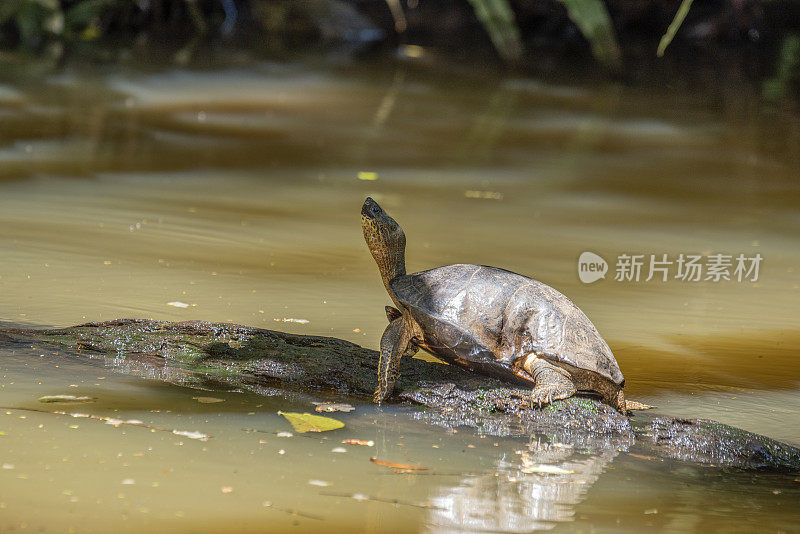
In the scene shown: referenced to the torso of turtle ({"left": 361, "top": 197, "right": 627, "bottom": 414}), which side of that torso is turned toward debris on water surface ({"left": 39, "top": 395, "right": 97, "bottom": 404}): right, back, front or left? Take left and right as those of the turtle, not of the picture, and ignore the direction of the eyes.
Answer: front

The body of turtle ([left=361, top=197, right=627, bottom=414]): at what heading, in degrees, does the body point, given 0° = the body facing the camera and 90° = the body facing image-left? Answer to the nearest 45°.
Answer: approximately 90°

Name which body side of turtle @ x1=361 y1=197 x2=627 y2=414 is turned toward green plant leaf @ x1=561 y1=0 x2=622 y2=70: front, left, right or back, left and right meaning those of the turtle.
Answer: right

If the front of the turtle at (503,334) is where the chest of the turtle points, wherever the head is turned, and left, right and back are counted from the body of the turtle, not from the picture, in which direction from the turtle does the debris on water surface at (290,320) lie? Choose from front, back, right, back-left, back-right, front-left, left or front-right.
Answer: front-right

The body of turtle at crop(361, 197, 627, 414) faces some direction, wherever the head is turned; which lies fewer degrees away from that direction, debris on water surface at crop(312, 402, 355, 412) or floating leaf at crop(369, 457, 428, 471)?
the debris on water surface

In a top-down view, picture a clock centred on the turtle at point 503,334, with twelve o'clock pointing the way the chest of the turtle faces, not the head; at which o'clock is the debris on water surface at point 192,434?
The debris on water surface is roughly at 11 o'clock from the turtle.

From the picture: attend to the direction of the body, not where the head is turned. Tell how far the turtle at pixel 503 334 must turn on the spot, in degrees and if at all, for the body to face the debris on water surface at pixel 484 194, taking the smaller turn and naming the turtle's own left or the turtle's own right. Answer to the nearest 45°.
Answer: approximately 90° to the turtle's own right

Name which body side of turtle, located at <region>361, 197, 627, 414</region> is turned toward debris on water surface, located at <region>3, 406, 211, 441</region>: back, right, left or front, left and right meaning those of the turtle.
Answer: front

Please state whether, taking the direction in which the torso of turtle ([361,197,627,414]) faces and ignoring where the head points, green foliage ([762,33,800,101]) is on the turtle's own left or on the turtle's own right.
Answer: on the turtle's own right

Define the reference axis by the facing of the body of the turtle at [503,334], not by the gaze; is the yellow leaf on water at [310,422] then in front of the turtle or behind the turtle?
in front

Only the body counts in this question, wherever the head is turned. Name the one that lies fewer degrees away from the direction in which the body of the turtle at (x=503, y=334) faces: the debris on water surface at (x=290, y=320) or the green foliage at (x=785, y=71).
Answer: the debris on water surface

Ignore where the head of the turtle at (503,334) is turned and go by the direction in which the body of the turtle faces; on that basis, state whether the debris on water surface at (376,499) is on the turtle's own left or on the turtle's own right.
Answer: on the turtle's own left

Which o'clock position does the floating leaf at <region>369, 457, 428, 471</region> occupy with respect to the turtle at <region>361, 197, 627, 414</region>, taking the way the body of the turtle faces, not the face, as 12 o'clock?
The floating leaf is roughly at 10 o'clock from the turtle.
